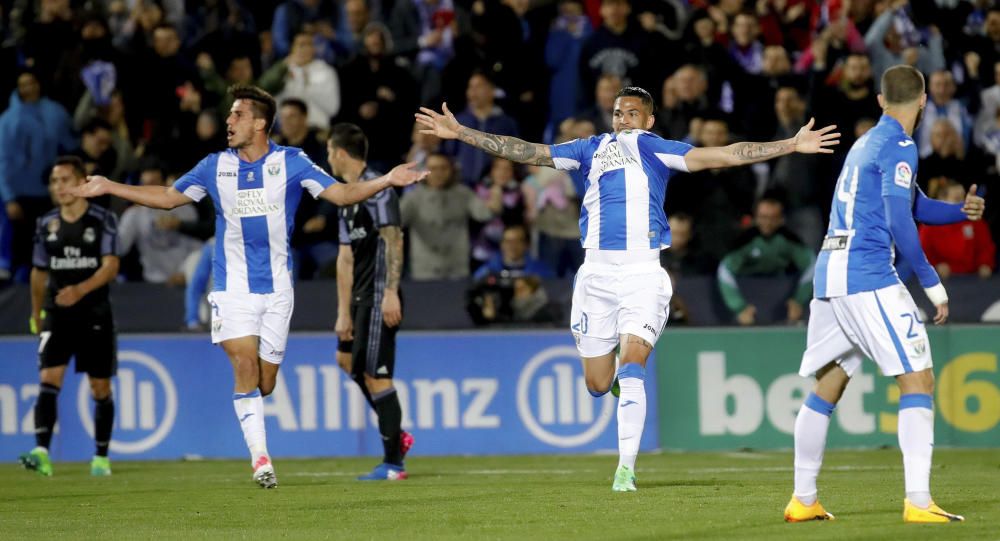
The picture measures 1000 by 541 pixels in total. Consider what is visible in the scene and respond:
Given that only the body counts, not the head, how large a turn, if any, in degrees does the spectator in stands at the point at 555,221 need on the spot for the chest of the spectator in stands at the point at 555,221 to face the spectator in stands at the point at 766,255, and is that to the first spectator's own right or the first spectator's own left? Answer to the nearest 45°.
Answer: approximately 90° to the first spectator's own left

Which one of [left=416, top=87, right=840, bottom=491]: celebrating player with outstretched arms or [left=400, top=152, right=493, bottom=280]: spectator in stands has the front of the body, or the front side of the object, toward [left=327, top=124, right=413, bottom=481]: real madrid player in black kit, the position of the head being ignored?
the spectator in stands

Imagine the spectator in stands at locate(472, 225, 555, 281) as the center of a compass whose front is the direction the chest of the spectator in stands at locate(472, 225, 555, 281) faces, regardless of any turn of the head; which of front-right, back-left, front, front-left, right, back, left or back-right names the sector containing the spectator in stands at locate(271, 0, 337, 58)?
back-right

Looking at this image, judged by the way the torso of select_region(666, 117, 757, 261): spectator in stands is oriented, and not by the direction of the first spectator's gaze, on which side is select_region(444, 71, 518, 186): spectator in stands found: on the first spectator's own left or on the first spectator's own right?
on the first spectator's own right

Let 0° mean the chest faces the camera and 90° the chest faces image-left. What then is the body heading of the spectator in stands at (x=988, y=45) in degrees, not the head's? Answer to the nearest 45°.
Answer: approximately 0°

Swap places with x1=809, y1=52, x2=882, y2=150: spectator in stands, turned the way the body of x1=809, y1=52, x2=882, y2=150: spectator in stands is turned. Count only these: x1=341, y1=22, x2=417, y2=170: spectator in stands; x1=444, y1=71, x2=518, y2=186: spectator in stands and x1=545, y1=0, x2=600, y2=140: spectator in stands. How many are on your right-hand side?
3
